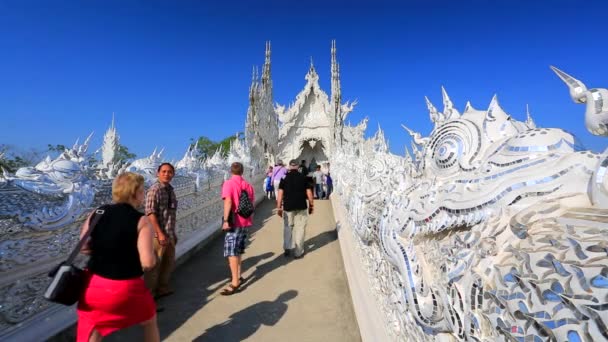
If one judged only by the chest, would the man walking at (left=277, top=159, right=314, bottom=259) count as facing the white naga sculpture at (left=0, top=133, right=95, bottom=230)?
no

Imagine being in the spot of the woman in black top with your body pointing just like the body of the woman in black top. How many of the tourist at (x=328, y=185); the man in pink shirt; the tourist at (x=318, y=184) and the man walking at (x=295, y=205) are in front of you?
4

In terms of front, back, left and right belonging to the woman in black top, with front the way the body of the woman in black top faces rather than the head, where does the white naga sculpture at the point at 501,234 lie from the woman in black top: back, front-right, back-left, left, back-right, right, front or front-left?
right

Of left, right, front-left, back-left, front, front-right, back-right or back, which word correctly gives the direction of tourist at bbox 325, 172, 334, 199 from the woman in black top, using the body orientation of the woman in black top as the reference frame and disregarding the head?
front

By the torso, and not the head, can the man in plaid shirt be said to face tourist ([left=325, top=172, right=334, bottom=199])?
no

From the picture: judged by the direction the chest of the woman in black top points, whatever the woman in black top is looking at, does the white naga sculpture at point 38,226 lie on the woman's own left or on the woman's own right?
on the woman's own left

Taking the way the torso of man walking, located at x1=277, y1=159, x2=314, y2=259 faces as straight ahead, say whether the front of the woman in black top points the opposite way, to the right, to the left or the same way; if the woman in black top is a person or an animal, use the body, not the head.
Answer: the same way

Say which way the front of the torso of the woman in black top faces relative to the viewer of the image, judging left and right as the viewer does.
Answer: facing away from the viewer and to the right of the viewer

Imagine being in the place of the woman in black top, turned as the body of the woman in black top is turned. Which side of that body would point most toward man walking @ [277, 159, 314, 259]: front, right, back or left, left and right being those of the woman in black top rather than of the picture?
front

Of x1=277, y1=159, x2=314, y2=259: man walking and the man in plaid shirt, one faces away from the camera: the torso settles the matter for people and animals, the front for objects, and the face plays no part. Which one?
the man walking

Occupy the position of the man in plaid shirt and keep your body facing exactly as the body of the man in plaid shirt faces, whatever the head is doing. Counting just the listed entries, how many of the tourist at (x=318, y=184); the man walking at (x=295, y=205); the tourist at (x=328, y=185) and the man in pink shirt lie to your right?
0

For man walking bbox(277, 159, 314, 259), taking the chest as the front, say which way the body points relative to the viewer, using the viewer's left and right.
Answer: facing away from the viewer
